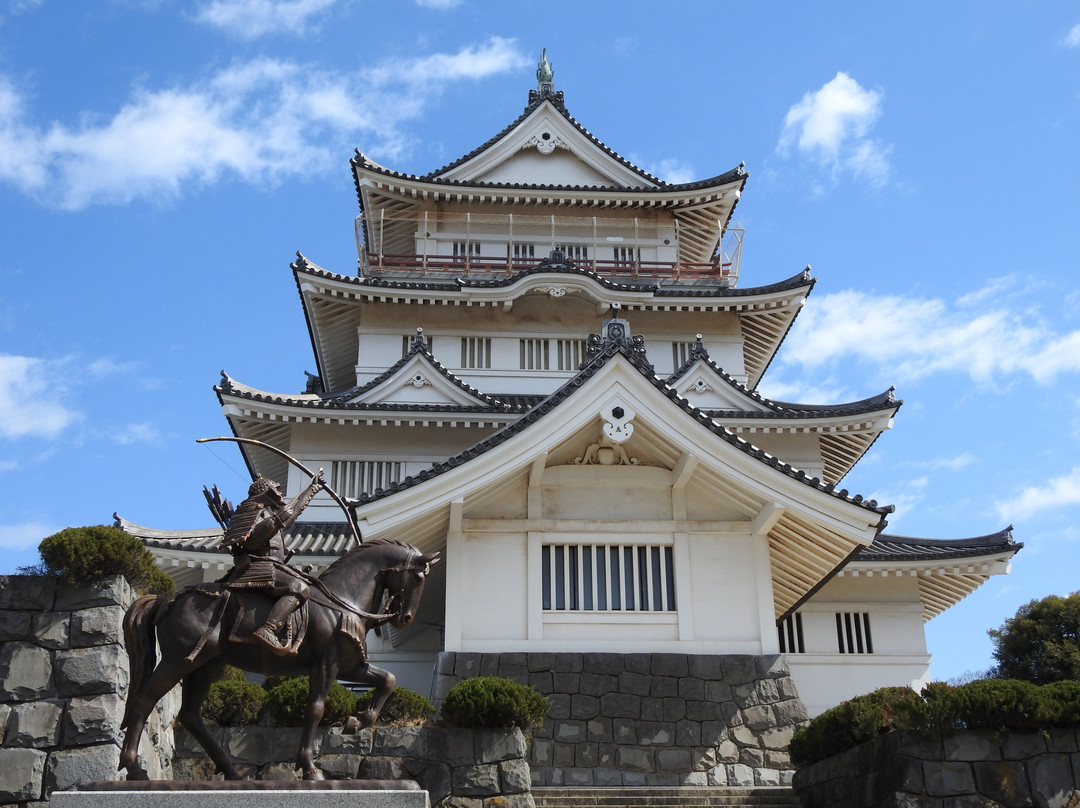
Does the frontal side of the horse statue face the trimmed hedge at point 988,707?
yes

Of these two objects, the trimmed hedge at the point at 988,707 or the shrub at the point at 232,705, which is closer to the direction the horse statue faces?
the trimmed hedge

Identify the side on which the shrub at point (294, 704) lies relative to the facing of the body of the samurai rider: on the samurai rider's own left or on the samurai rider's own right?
on the samurai rider's own left

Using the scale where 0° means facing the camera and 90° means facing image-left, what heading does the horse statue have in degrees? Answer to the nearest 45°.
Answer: approximately 270°

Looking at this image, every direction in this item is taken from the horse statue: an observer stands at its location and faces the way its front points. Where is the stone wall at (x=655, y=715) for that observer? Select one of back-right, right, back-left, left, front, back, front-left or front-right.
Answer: front-left

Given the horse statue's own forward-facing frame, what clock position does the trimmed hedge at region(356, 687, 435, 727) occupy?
The trimmed hedge is roughly at 10 o'clock from the horse statue.

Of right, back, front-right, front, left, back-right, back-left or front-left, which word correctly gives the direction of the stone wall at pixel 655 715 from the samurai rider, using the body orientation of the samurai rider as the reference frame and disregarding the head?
front-left

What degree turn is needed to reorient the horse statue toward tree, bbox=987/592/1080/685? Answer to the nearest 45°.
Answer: approximately 45° to its left

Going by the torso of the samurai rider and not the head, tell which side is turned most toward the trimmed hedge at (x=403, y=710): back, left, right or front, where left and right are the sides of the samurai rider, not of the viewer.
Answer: left

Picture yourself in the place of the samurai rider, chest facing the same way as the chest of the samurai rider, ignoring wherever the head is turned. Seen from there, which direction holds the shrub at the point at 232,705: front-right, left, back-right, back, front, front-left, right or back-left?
left

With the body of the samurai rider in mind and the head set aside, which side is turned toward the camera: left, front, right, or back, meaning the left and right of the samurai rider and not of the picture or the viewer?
right

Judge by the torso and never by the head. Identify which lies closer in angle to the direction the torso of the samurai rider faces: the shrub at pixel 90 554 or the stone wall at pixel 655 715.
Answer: the stone wall

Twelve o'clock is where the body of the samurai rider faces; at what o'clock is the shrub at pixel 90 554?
The shrub is roughly at 8 o'clock from the samurai rider.

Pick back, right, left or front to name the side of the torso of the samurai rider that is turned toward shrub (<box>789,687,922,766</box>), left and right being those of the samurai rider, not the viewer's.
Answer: front

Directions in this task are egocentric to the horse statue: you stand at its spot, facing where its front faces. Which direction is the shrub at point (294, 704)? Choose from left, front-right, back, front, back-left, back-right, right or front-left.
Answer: left
